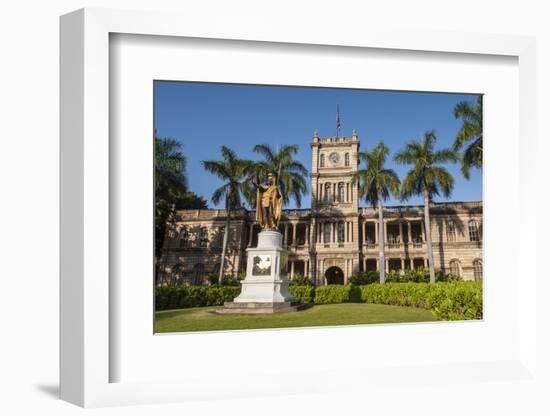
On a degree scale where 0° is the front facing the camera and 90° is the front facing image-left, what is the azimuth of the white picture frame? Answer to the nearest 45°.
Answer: approximately 315°
